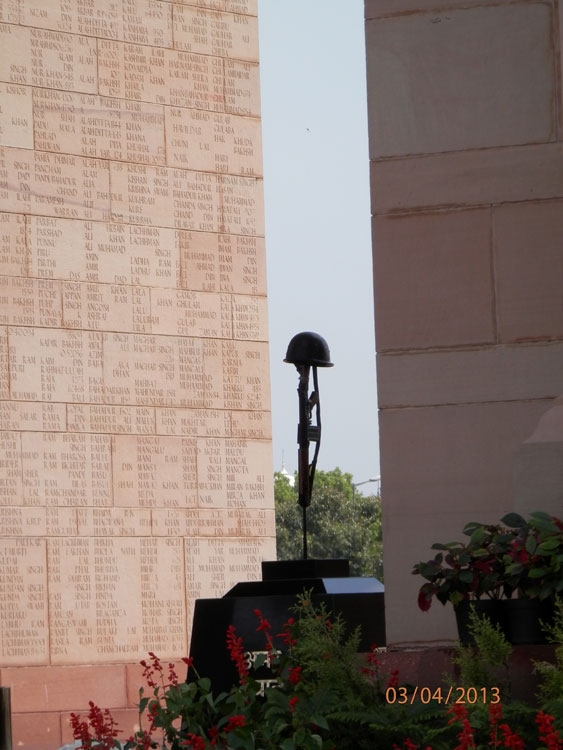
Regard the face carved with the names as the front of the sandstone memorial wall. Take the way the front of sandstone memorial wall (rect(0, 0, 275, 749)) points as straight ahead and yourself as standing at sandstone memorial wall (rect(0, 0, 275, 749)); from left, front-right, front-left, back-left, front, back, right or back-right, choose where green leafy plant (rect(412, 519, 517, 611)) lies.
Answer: front

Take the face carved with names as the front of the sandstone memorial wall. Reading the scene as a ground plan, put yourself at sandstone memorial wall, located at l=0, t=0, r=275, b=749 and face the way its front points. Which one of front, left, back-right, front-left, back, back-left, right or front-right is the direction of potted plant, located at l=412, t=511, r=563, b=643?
front

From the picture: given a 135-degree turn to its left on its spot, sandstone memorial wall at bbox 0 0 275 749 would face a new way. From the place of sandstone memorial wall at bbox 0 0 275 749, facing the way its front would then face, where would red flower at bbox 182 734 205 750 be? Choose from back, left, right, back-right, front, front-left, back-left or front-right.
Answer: back-right

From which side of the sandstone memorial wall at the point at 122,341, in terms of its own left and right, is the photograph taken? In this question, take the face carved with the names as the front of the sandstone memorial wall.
front

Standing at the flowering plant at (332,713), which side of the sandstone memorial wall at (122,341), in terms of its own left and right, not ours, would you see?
front

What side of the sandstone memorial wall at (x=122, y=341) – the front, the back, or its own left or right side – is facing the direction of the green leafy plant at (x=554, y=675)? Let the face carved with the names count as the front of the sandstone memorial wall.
front

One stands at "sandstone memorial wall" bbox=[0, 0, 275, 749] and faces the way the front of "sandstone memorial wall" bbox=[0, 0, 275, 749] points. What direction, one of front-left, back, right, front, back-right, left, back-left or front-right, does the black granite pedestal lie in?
front

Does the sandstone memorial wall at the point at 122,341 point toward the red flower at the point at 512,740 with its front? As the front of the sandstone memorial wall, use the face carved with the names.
yes

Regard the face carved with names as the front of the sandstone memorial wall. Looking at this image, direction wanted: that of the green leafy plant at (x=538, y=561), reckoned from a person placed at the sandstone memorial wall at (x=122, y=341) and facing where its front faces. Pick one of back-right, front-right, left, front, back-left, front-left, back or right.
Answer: front

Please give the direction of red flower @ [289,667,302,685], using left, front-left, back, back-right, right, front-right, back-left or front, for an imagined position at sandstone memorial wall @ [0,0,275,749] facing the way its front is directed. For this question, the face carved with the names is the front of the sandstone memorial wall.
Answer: front

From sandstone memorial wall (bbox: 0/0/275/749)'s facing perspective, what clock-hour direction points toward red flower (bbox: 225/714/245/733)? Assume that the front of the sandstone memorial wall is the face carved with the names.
The red flower is roughly at 12 o'clock from the sandstone memorial wall.
